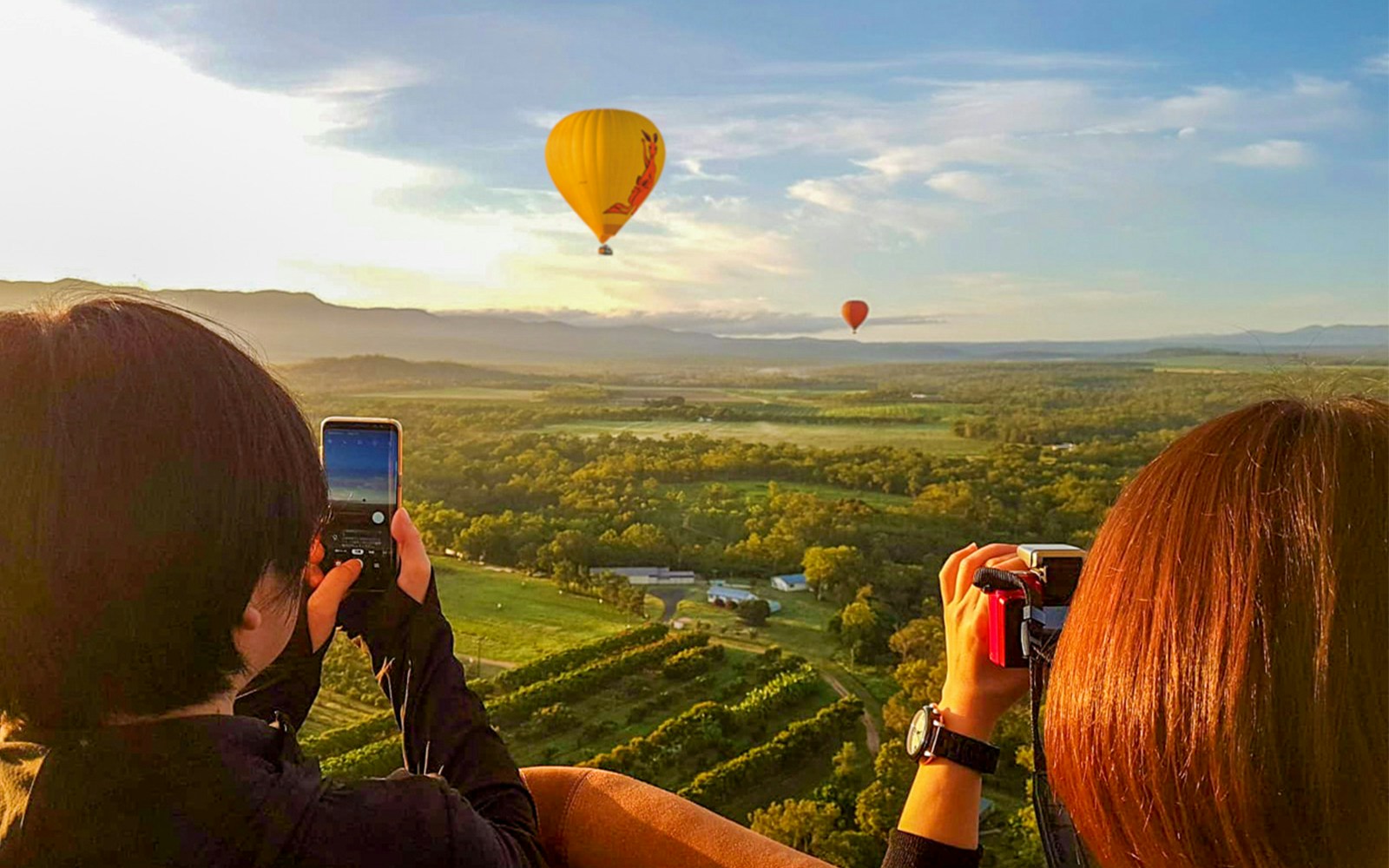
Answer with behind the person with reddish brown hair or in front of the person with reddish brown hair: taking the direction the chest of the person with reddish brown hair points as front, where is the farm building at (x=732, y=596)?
in front

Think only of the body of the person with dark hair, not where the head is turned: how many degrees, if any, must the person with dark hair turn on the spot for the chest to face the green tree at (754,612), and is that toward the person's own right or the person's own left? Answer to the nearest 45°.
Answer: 0° — they already face it

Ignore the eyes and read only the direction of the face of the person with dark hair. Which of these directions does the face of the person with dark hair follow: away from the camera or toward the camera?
away from the camera

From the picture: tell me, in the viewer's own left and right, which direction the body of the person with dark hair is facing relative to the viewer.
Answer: facing away from the viewer and to the right of the viewer

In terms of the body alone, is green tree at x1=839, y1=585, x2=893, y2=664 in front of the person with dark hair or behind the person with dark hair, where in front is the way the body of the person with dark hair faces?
in front

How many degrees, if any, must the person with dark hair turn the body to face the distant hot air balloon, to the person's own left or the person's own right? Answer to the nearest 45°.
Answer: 0° — they already face it

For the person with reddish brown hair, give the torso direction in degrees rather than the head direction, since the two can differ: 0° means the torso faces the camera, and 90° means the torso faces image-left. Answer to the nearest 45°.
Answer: approximately 180°

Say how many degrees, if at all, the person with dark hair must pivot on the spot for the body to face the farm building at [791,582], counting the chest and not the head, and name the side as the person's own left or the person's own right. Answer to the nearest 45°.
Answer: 0° — they already face it
